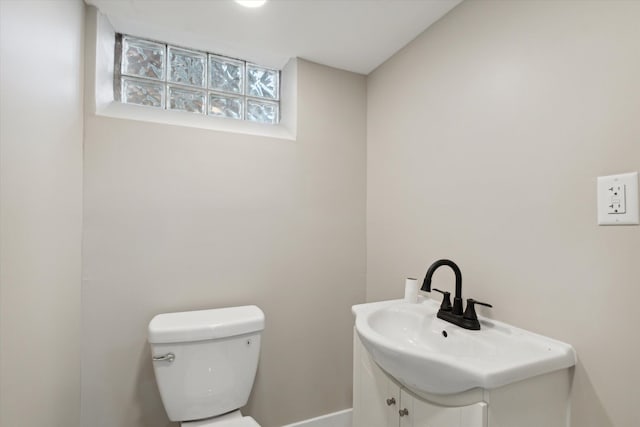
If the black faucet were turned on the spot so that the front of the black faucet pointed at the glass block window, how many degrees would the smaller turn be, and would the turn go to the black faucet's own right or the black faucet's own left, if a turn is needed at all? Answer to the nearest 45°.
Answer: approximately 45° to the black faucet's own right

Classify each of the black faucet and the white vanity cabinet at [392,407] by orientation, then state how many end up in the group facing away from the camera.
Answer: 0

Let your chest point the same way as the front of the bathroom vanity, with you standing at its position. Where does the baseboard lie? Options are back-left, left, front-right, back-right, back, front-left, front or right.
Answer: right

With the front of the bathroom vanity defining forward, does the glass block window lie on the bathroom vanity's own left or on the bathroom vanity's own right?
on the bathroom vanity's own right

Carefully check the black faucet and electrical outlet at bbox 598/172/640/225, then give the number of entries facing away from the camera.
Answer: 0

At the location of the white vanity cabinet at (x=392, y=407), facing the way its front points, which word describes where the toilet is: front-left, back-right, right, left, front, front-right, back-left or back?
front-right

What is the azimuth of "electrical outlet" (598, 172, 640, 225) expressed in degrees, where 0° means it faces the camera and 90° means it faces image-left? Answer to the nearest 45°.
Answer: approximately 45°

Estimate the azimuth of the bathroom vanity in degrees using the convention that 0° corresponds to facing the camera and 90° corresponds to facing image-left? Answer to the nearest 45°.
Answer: approximately 45°

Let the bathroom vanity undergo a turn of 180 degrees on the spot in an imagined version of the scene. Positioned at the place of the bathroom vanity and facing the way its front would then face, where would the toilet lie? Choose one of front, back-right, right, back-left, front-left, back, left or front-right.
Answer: back-left
